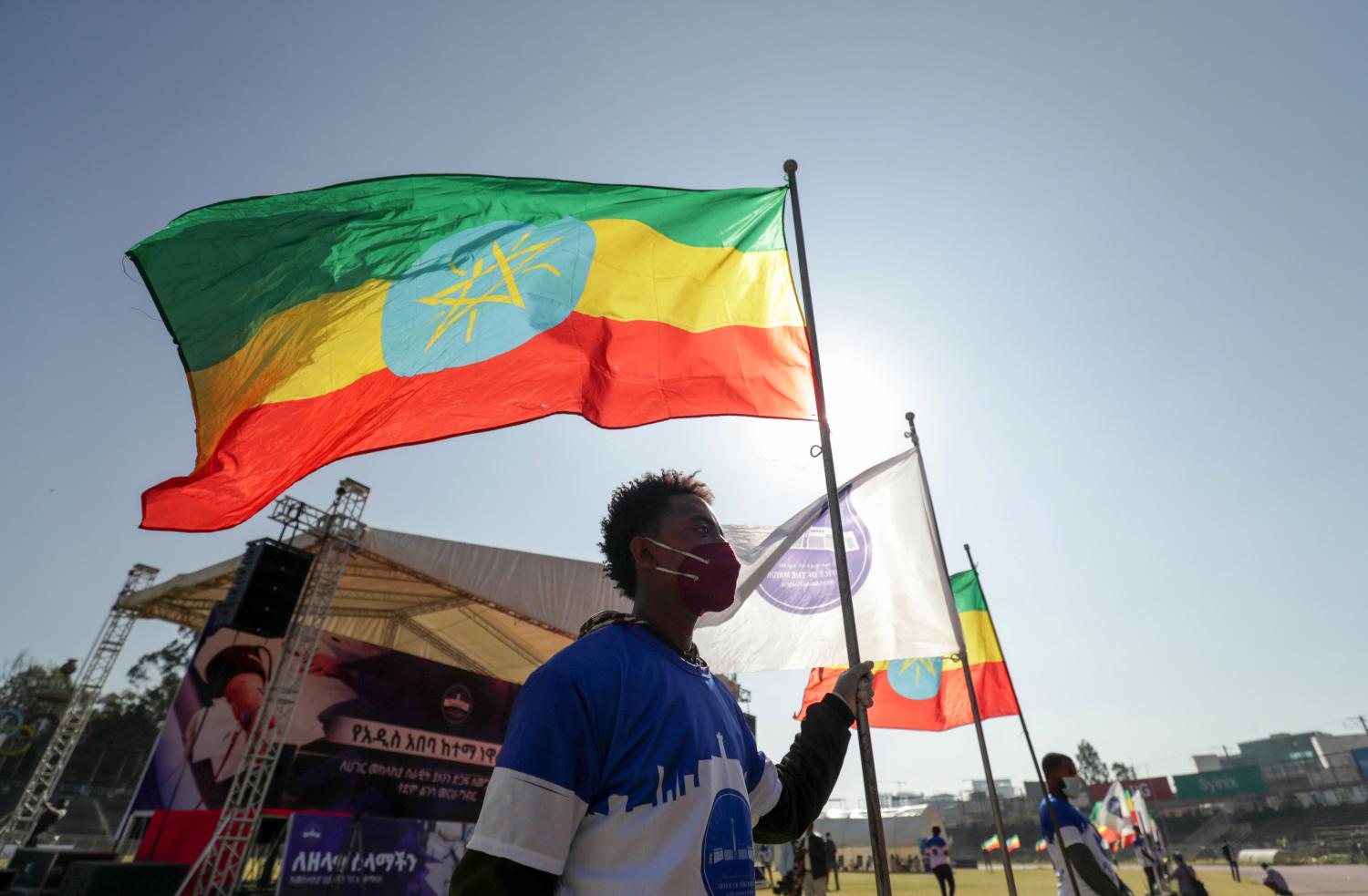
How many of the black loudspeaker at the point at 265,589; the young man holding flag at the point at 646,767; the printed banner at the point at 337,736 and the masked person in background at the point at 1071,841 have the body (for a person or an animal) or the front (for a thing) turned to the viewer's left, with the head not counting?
0

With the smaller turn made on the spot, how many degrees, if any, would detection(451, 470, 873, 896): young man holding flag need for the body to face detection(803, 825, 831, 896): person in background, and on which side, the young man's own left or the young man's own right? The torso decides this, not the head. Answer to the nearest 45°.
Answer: approximately 135° to the young man's own left

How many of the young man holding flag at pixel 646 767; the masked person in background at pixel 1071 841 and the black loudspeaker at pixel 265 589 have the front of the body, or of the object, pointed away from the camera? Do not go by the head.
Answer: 0

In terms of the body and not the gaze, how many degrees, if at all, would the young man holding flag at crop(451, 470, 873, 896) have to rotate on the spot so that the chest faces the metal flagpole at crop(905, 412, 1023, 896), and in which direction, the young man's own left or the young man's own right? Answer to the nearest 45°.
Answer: approximately 90° to the young man's own left

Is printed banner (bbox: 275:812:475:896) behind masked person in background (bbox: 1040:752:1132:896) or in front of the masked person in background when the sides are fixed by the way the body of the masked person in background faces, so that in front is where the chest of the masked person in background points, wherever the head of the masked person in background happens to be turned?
behind

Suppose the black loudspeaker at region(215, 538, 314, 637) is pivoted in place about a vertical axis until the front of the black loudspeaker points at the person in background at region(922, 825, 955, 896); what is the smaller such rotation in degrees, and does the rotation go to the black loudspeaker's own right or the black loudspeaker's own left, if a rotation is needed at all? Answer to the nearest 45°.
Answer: approximately 45° to the black loudspeaker's own left

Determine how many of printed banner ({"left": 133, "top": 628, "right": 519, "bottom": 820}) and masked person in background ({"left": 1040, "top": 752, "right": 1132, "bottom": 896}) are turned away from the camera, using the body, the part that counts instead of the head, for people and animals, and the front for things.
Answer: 0

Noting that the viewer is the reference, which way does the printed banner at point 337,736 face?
facing the viewer and to the right of the viewer

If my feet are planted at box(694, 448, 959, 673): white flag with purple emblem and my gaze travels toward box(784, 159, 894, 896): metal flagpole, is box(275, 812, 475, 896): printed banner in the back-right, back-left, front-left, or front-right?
back-right

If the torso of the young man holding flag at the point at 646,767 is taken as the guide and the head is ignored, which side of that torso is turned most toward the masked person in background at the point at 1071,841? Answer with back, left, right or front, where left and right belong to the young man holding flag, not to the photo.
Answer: left
